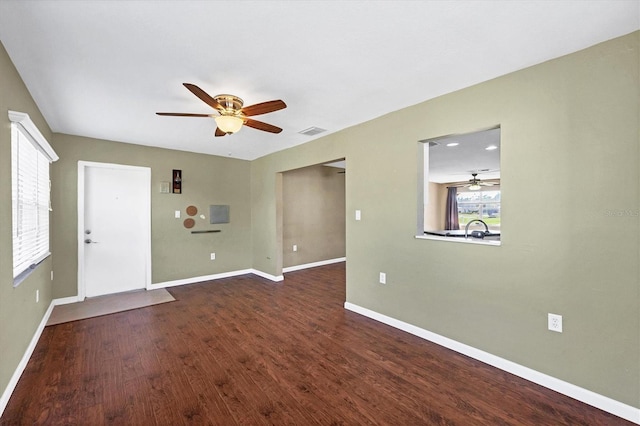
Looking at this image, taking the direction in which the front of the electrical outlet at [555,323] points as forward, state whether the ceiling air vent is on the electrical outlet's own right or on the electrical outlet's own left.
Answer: on the electrical outlet's own right

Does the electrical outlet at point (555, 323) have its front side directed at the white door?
no

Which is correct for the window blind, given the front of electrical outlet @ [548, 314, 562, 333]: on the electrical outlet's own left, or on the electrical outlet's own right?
on the electrical outlet's own right

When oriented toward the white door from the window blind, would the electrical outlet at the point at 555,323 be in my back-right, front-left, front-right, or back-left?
back-right
